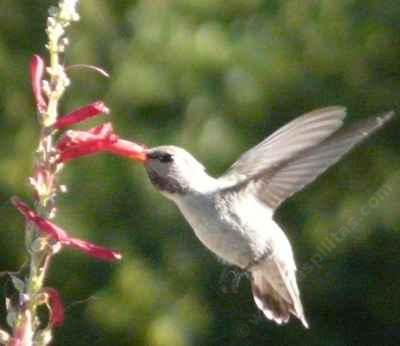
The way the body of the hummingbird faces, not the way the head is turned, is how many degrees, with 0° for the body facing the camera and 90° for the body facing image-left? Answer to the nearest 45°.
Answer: approximately 90°
